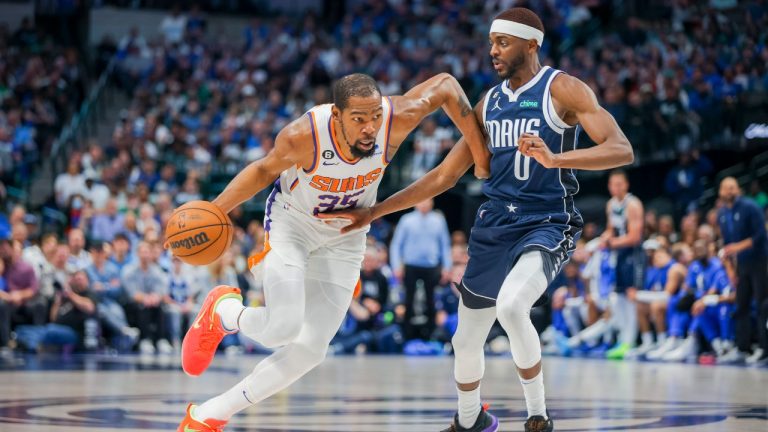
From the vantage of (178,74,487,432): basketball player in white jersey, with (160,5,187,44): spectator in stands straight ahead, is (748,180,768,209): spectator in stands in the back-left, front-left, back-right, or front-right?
front-right

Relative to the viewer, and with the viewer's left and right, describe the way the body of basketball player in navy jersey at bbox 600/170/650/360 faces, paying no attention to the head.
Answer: facing the viewer and to the left of the viewer

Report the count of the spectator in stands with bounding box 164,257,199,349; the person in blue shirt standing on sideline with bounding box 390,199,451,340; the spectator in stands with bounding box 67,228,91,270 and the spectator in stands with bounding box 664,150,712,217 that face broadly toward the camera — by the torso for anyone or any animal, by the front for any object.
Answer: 4

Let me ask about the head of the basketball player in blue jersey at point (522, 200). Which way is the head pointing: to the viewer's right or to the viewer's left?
to the viewer's left

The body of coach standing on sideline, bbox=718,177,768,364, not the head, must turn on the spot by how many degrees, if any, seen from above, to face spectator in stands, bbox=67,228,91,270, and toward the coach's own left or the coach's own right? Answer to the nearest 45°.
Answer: approximately 45° to the coach's own right

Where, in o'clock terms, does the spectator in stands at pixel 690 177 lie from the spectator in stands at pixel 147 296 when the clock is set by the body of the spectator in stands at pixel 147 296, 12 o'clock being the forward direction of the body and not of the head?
the spectator in stands at pixel 690 177 is roughly at 9 o'clock from the spectator in stands at pixel 147 296.

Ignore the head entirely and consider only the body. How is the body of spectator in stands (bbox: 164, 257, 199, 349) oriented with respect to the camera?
toward the camera

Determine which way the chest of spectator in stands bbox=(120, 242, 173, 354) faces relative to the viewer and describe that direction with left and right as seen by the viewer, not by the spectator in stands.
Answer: facing the viewer

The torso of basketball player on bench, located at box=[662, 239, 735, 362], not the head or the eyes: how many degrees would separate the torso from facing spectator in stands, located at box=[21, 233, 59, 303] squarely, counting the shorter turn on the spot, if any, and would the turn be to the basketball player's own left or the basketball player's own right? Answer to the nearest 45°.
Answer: approximately 45° to the basketball player's own right

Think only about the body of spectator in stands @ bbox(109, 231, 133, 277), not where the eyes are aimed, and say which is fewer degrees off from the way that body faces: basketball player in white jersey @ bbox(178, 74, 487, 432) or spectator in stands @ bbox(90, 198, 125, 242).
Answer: the basketball player in white jersey

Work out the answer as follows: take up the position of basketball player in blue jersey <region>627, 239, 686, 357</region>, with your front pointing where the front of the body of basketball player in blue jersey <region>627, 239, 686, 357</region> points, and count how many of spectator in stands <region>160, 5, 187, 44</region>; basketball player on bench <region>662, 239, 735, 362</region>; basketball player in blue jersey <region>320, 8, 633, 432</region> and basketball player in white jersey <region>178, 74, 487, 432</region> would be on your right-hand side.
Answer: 1

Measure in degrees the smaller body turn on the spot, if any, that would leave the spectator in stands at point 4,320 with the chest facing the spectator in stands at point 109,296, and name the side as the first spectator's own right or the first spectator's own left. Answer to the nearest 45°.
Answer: approximately 90° to the first spectator's own left

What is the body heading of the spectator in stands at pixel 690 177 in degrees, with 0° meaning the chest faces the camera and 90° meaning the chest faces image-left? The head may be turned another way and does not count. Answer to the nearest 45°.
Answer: approximately 0°

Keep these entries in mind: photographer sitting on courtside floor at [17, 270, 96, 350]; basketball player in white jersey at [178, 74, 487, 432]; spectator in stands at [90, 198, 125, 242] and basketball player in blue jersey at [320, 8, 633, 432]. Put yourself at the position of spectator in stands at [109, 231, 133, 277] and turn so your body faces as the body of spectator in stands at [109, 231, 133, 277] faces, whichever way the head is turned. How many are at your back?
1
